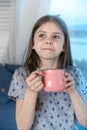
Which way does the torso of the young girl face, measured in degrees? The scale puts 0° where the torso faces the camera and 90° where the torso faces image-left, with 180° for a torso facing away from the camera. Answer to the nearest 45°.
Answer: approximately 0°

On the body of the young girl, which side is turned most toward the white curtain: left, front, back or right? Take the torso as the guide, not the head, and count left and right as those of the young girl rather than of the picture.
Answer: back

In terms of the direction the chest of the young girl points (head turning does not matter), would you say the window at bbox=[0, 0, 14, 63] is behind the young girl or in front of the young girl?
behind

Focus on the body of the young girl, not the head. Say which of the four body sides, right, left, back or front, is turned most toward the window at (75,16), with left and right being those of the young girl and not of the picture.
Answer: back
